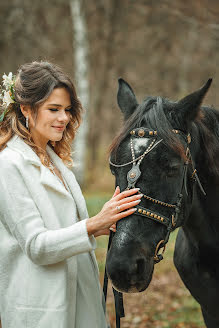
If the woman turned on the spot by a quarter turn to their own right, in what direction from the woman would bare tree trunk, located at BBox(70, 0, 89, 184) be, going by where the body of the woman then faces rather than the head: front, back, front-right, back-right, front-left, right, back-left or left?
back-right

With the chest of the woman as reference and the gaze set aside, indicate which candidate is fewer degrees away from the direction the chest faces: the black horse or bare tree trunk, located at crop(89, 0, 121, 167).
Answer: the black horse

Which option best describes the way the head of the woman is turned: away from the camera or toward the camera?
toward the camera

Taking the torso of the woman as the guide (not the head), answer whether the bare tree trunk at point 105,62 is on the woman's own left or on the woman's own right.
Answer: on the woman's own left

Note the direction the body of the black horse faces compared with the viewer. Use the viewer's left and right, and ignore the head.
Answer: facing the viewer and to the left of the viewer

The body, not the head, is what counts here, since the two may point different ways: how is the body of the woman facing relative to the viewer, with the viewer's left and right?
facing the viewer and to the right of the viewer

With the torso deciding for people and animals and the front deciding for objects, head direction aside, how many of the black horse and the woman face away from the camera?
0

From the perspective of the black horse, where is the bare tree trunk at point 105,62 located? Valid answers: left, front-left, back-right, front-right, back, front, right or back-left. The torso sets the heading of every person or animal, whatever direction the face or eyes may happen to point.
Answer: back-right

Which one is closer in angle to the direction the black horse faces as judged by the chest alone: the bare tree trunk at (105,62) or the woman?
the woman

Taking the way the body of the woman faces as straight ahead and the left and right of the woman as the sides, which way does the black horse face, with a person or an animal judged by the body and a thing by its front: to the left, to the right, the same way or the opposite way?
to the right
